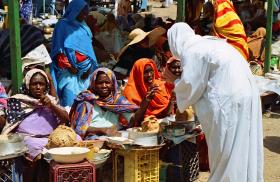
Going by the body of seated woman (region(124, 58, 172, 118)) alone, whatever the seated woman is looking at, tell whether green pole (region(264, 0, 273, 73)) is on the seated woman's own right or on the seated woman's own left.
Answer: on the seated woman's own left

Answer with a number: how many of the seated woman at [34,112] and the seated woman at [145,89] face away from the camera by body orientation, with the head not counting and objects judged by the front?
0

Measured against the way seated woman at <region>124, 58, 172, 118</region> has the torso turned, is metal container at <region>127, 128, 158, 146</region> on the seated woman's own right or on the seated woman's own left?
on the seated woman's own right

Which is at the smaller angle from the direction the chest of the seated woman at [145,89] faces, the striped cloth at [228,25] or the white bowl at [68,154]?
the white bowl

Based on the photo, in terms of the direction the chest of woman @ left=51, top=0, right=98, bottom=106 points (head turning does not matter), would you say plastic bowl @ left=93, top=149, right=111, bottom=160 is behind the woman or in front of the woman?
in front

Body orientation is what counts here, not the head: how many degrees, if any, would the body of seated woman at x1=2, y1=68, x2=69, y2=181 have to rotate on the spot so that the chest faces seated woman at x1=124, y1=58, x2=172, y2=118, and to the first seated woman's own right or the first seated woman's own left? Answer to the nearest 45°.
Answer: approximately 135° to the first seated woman's own left

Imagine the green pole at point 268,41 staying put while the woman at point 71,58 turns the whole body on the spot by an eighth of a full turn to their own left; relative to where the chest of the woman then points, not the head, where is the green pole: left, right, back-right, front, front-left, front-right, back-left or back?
front-left

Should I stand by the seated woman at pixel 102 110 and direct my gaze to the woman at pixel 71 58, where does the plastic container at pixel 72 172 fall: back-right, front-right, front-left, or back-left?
back-left

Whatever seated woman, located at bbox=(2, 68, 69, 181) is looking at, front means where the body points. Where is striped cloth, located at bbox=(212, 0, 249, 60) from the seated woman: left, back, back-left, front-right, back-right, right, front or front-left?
back-left

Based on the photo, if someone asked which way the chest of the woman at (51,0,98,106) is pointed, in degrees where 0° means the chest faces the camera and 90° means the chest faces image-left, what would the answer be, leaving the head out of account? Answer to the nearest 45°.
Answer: approximately 315°

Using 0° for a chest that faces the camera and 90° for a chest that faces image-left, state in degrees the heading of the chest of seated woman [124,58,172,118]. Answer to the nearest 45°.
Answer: approximately 315°
